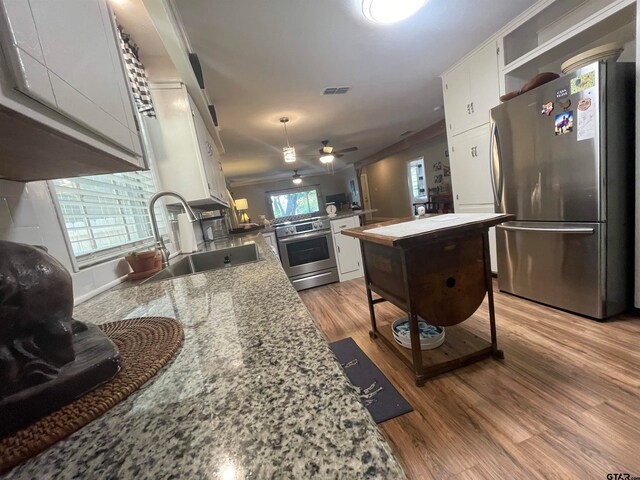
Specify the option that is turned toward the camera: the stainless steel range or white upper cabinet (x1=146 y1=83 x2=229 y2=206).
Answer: the stainless steel range

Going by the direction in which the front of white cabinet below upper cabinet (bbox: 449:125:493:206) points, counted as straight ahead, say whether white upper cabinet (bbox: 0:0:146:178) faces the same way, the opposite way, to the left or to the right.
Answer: the opposite way

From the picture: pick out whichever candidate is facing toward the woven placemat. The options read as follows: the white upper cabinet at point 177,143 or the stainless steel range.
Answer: the stainless steel range

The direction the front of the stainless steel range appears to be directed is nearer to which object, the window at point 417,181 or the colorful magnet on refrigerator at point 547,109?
the colorful magnet on refrigerator

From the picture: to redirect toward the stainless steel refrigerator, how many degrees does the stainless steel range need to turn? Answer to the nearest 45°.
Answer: approximately 45° to its left

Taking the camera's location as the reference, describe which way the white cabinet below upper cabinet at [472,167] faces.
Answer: facing the viewer and to the left of the viewer

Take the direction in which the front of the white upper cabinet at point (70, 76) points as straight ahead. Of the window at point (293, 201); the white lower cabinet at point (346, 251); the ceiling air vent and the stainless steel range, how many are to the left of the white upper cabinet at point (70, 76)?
4

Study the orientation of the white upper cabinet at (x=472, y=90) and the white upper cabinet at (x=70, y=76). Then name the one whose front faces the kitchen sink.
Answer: the white upper cabinet at (x=472, y=90)

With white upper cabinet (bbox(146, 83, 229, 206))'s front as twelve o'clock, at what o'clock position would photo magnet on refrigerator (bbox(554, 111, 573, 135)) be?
The photo magnet on refrigerator is roughly at 1 o'clock from the white upper cabinet.

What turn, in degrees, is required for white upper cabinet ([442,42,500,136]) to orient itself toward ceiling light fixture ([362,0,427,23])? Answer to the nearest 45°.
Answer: approximately 45° to its left

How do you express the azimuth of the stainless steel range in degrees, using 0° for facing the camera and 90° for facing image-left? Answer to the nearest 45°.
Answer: approximately 0°

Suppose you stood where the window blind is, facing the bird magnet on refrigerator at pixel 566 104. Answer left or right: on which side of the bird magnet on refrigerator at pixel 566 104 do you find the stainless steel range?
left

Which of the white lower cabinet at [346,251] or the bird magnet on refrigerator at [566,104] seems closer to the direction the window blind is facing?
the bird magnet on refrigerator

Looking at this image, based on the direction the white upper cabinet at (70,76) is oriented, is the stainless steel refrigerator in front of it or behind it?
in front

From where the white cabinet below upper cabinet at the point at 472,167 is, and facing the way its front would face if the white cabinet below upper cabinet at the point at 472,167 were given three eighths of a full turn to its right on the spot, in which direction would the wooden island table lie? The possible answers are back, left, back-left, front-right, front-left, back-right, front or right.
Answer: back

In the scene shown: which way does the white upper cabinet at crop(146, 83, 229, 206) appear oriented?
to the viewer's right

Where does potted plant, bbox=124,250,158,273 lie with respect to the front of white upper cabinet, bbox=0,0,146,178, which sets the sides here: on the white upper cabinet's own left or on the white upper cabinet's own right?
on the white upper cabinet's own left

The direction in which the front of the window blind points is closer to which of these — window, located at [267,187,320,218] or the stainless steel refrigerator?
the stainless steel refrigerator
